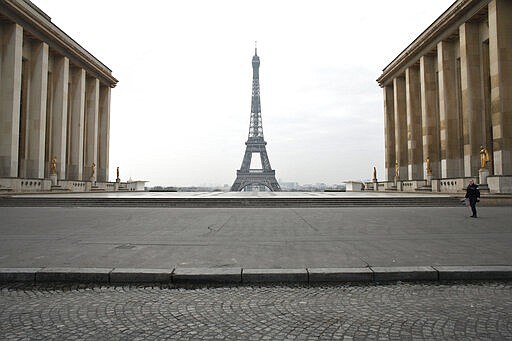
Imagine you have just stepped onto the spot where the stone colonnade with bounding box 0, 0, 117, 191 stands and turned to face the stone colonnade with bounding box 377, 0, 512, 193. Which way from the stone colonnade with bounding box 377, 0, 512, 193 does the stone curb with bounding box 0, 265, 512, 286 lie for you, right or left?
right

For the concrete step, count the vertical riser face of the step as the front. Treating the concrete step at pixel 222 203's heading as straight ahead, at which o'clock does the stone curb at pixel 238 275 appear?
The stone curb is roughly at 12 o'clock from the concrete step.

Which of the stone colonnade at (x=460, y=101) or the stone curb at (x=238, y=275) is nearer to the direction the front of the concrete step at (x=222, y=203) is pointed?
the stone curb

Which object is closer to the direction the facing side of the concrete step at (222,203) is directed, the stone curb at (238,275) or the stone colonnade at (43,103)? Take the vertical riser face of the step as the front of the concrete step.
the stone curb

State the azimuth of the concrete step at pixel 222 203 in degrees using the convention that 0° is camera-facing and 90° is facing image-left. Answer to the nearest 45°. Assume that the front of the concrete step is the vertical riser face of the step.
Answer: approximately 0°
